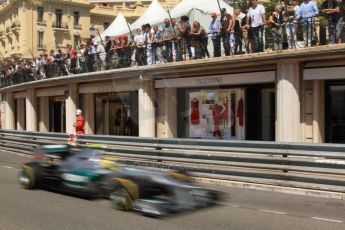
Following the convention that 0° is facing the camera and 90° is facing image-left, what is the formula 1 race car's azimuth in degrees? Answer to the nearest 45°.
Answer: approximately 315°

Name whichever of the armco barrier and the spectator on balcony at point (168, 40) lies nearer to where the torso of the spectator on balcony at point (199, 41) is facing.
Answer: the armco barrier

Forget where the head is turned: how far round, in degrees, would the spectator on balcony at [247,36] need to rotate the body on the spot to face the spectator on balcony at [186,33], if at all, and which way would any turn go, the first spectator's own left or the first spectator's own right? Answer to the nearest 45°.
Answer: approximately 90° to the first spectator's own right

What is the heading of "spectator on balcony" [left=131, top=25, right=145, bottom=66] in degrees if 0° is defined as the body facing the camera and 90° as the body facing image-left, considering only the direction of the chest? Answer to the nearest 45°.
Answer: approximately 0°

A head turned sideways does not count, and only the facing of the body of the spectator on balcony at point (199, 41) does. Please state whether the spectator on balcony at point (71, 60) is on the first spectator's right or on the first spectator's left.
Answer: on the first spectator's right

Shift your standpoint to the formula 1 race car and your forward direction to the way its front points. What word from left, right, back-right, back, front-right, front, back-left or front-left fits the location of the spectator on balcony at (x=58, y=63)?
back-left

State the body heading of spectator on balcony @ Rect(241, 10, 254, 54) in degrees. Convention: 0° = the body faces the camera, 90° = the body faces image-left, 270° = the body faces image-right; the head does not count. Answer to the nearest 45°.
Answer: approximately 45°

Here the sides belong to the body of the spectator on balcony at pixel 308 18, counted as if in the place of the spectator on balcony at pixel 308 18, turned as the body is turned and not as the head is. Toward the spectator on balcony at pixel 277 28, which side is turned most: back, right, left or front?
right

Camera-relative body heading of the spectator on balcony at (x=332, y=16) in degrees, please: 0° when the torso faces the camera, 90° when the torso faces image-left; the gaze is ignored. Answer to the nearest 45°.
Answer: approximately 0°

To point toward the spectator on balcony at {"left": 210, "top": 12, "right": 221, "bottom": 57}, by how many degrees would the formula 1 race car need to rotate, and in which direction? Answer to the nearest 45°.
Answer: approximately 90° to its left
